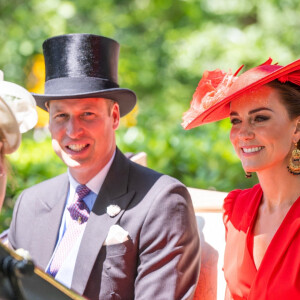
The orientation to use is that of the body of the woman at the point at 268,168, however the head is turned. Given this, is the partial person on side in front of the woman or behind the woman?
in front

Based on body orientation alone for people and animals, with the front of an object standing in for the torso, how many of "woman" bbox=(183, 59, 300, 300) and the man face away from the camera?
0

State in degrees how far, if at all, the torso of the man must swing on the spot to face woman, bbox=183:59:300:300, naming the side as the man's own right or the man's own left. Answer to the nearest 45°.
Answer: approximately 90° to the man's own left

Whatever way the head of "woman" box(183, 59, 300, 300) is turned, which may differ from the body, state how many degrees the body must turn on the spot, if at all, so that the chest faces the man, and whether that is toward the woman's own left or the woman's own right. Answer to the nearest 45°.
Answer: approximately 90° to the woman's own right

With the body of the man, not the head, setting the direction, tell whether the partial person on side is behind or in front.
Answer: in front

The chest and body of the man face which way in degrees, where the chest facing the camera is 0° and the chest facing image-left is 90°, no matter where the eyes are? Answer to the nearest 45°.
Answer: approximately 45°
